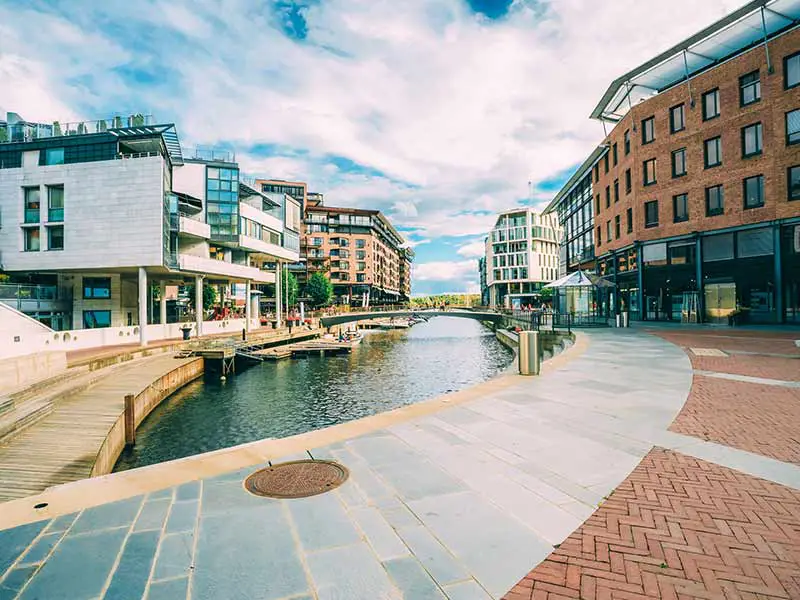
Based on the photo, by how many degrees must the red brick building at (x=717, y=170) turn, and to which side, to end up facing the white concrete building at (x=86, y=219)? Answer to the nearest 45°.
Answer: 0° — it already faces it

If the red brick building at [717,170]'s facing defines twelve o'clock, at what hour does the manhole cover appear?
The manhole cover is roughly at 11 o'clock from the red brick building.

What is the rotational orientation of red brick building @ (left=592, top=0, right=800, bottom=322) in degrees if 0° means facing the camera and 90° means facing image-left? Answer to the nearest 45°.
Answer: approximately 45°
